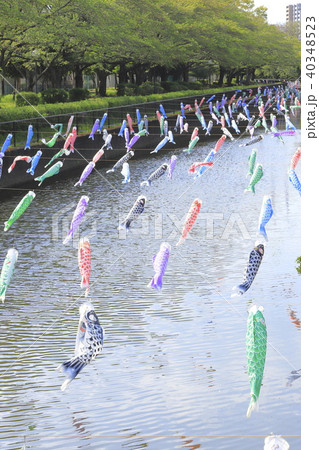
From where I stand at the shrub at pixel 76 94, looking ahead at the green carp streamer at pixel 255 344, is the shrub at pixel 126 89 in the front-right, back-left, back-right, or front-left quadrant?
back-left

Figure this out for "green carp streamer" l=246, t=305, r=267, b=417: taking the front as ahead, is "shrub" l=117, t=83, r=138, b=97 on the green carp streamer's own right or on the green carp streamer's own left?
on the green carp streamer's own left
